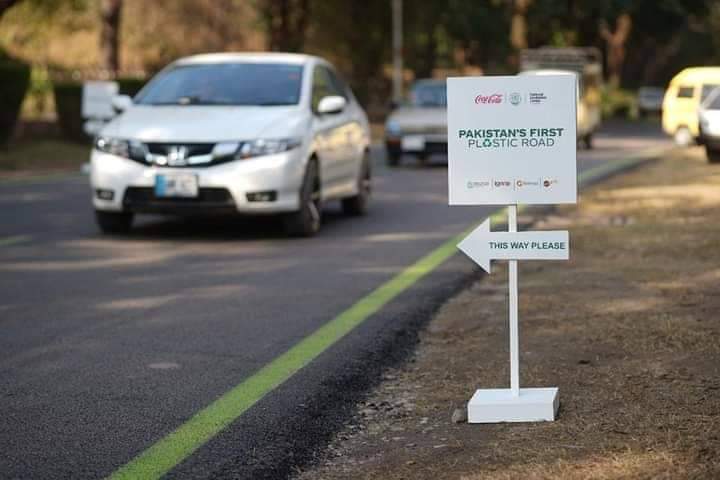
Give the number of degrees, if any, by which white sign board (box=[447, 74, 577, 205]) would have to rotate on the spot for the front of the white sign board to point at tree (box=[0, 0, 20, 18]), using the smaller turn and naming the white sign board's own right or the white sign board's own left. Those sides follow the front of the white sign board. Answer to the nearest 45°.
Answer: approximately 135° to the white sign board's own right

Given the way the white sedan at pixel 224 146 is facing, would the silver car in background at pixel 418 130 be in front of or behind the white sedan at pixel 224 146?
behind

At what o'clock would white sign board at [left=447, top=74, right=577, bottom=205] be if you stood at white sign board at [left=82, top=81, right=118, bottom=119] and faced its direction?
white sign board at [left=447, top=74, right=577, bottom=205] is roughly at 12 o'clock from white sign board at [left=82, top=81, right=118, bottom=119].

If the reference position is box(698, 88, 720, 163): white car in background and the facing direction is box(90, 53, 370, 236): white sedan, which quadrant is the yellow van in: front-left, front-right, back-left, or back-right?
back-right

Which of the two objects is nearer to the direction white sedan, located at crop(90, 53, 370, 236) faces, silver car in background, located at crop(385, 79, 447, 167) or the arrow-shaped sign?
the arrow-shaped sign

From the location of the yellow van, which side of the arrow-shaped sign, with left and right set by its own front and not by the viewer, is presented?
back

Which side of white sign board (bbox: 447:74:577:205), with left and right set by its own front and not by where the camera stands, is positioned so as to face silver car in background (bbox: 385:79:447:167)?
back

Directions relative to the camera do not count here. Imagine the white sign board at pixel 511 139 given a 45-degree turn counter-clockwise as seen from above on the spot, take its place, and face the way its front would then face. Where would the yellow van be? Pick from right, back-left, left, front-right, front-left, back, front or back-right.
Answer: back-left

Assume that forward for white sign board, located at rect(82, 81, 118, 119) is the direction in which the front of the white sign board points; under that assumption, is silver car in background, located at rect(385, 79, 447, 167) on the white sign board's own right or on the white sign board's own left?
on the white sign board's own left

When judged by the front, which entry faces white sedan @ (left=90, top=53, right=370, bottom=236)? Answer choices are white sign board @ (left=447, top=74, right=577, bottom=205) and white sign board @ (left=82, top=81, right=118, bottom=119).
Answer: white sign board @ (left=82, top=81, right=118, bottom=119)

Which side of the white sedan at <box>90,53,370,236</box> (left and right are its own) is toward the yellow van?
back
